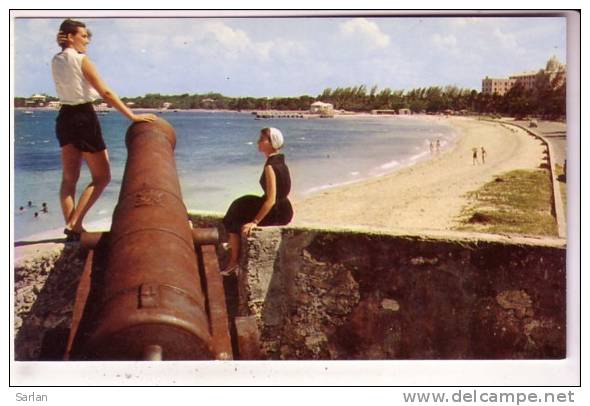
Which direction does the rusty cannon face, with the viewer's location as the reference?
facing away from the viewer

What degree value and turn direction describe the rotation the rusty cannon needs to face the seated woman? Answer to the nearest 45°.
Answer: approximately 45° to its right

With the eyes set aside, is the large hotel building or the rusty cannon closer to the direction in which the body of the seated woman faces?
the rusty cannon

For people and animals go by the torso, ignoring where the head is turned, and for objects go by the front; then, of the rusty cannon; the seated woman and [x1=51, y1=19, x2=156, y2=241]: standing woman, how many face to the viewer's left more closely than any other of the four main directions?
1

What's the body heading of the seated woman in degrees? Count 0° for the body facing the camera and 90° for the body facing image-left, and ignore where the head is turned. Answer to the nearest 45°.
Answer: approximately 90°

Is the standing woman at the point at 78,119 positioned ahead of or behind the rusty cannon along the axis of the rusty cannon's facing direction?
ahead

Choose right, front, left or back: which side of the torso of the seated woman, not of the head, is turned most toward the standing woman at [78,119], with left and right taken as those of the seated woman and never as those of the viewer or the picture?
front

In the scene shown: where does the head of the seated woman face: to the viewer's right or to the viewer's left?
to the viewer's left

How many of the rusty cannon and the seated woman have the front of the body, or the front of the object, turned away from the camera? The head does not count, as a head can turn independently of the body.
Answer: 1

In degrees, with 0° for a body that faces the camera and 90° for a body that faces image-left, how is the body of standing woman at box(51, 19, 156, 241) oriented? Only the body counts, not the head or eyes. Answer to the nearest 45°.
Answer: approximately 225°

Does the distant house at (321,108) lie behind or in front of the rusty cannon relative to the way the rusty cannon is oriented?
in front

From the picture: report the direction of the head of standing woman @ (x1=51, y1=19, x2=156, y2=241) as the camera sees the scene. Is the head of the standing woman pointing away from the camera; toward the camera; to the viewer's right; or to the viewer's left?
to the viewer's right

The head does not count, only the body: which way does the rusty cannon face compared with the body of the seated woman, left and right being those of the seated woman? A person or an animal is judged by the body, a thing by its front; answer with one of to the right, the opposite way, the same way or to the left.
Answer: to the right
